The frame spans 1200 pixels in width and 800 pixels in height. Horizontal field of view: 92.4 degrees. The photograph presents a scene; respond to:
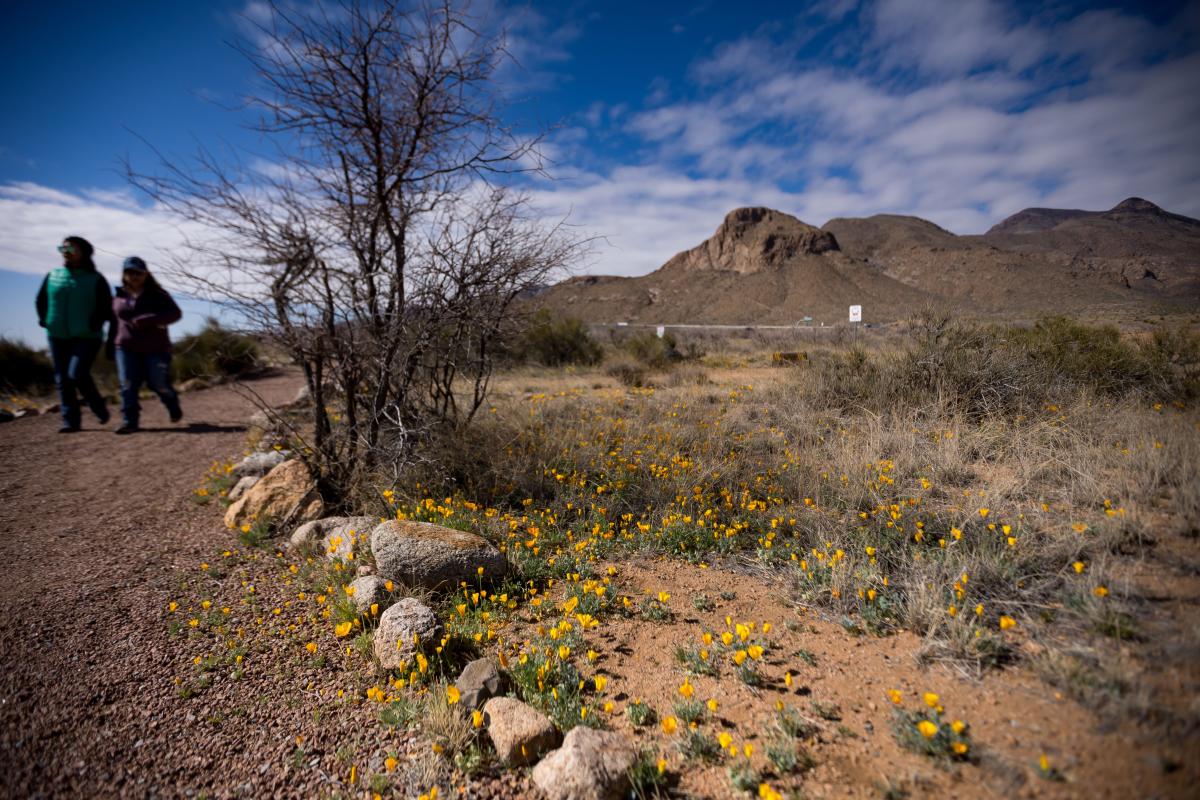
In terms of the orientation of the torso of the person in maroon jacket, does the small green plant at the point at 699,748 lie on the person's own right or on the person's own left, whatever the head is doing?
on the person's own left

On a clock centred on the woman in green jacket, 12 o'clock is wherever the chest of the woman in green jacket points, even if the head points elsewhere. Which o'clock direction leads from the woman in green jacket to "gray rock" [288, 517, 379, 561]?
The gray rock is roughly at 10 o'clock from the woman in green jacket.

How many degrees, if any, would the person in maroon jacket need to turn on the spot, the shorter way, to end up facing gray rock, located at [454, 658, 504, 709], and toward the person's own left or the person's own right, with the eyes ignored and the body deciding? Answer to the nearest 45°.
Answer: approximately 45° to the person's own left

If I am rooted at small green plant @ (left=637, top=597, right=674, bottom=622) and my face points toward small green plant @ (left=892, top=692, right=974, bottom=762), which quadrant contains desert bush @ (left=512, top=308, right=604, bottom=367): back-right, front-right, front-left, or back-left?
back-left

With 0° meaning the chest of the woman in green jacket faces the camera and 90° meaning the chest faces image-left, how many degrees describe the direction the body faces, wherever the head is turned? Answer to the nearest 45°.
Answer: approximately 45°

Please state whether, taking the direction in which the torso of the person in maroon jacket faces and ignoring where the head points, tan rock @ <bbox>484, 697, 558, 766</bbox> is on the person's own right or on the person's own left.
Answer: on the person's own left

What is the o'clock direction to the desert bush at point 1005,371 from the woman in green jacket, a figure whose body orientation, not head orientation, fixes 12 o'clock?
The desert bush is roughly at 9 o'clock from the woman in green jacket.

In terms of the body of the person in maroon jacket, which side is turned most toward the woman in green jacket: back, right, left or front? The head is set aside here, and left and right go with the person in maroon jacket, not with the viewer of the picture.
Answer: right

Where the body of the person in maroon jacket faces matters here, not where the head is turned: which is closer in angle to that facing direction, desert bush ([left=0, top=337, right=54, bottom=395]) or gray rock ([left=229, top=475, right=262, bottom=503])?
the gray rock

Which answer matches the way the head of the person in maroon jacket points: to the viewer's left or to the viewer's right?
to the viewer's left

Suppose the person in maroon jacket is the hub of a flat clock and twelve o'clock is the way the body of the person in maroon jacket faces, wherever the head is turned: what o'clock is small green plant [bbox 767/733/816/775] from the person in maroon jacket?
The small green plant is roughly at 10 o'clock from the person in maroon jacket.

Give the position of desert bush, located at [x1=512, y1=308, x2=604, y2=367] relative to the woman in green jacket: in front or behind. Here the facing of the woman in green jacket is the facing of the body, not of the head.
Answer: behind

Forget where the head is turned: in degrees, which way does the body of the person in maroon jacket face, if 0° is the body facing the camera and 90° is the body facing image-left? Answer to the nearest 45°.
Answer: approximately 45°
